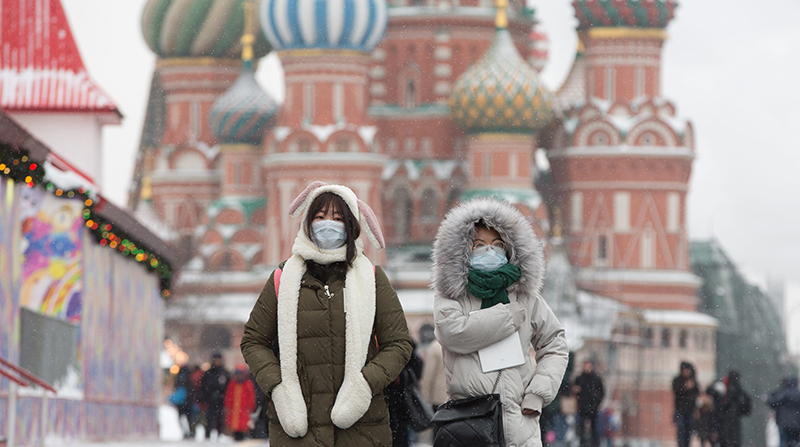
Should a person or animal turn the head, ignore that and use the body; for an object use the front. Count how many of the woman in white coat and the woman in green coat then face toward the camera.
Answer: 2

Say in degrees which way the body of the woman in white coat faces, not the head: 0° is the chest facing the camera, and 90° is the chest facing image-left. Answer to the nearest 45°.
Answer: approximately 0°

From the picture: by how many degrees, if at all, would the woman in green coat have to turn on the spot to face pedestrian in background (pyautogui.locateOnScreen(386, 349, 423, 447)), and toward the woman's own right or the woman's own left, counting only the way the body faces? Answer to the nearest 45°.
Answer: approximately 180°

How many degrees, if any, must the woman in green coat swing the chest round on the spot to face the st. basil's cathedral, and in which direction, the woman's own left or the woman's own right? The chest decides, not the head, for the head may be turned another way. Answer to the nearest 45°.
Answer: approximately 180°

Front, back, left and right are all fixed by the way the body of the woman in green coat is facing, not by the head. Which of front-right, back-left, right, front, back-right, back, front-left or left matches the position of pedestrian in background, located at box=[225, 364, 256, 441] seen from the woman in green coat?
back

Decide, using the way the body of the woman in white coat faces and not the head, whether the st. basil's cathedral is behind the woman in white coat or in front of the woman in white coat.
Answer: behind

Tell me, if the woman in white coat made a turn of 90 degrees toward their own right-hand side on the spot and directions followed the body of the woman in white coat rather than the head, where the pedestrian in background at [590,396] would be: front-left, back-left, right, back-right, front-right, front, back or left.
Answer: right
